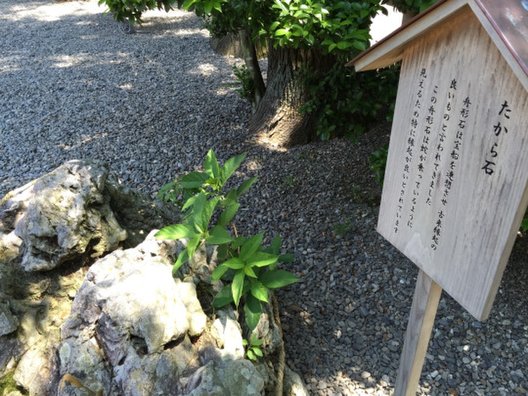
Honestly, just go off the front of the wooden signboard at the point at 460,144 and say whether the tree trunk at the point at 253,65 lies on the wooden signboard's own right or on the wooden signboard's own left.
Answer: on the wooden signboard's own right

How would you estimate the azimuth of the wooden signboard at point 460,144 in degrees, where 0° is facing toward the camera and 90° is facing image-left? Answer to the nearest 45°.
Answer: approximately 45°

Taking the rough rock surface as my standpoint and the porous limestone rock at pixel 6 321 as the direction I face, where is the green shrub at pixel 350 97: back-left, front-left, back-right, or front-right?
back-right

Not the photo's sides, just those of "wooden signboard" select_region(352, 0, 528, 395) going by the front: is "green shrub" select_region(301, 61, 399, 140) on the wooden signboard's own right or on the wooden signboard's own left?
on the wooden signboard's own right

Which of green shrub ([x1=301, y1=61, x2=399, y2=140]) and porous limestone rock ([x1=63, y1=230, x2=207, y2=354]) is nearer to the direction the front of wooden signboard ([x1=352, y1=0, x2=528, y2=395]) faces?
the porous limestone rock

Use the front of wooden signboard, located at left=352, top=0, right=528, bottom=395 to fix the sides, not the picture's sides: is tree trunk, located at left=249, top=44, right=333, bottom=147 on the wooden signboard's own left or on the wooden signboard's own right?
on the wooden signboard's own right

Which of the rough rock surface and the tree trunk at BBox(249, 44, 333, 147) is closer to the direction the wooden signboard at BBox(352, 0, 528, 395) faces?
the rough rock surface
